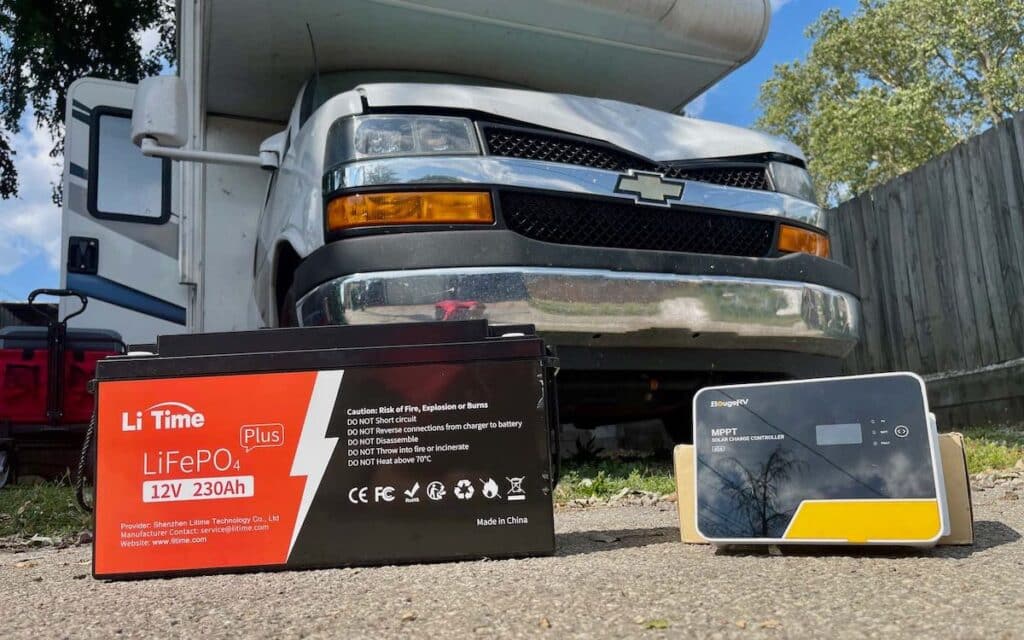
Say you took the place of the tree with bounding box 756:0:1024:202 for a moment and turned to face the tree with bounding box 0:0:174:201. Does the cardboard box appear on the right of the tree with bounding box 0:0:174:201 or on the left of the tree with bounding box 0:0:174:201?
left

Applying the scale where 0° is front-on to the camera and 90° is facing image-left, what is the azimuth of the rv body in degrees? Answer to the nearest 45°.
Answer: approximately 315°

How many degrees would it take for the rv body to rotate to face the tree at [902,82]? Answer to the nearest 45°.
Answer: approximately 90° to its left

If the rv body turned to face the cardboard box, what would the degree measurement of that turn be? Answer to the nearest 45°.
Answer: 0° — it already faces it

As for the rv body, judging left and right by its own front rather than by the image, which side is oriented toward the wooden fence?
left

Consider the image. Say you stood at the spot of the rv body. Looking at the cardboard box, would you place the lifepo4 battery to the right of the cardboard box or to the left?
right

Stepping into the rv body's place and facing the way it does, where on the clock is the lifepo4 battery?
The lifepo4 battery is roughly at 2 o'clock from the rv body.
